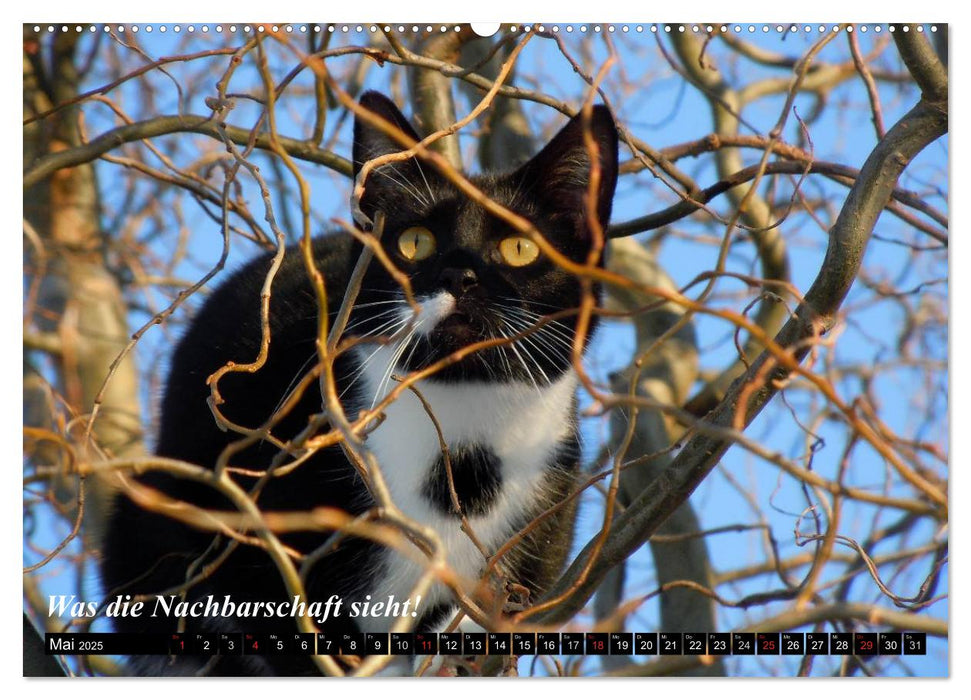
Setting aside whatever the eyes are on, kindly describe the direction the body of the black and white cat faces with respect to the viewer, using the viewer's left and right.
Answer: facing the viewer and to the right of the viewer
